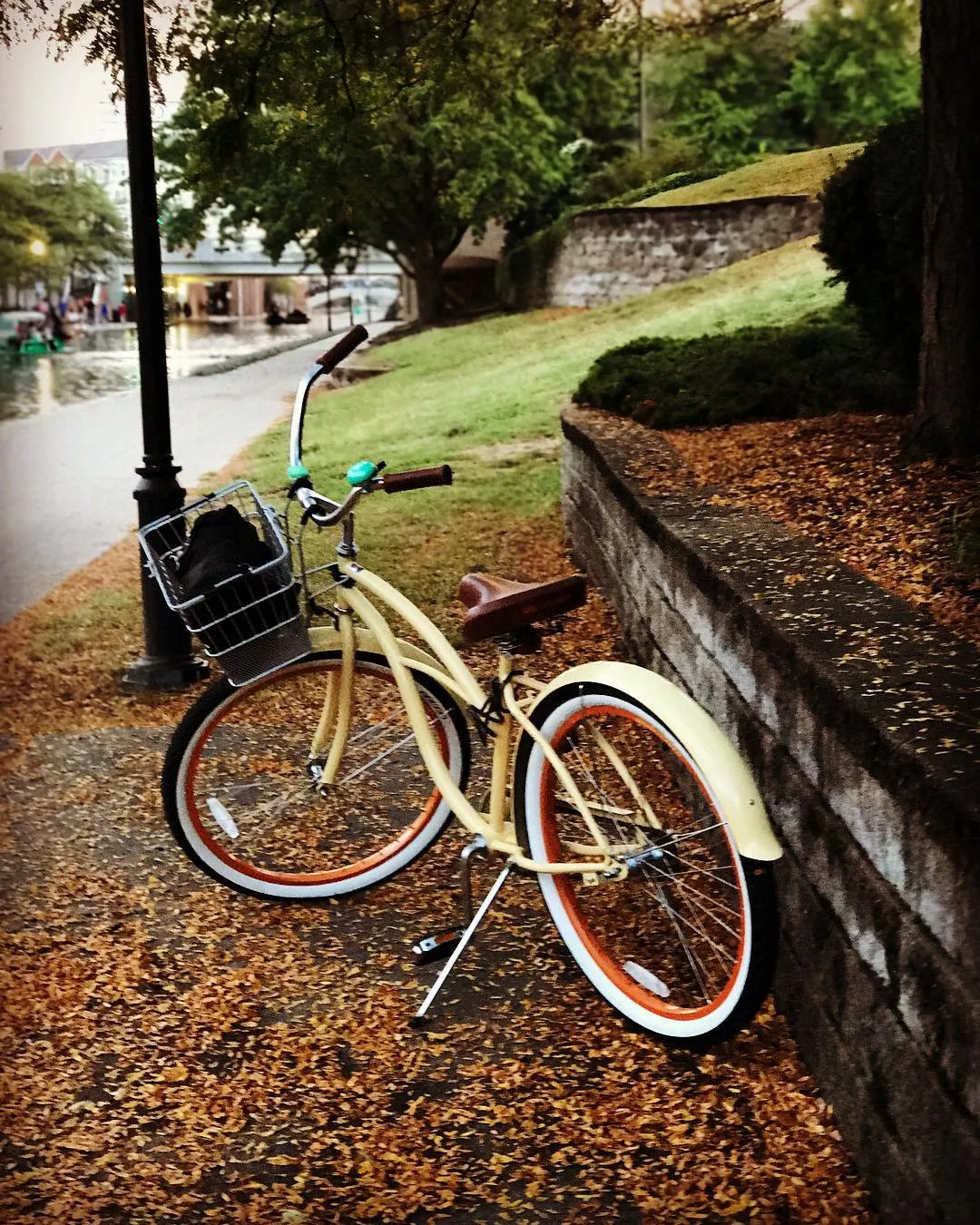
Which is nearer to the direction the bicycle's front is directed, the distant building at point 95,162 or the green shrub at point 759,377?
the distant building

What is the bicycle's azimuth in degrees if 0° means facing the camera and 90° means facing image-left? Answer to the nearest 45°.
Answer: approximately 135°

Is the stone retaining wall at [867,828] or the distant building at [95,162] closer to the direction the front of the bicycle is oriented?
the distant building

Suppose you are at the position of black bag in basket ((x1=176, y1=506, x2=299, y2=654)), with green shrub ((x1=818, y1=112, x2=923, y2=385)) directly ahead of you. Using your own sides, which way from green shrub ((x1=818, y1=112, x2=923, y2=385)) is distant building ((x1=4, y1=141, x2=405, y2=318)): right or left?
left

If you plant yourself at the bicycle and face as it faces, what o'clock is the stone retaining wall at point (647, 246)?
The stone retaining wall is roughly at 2 o'clock from the bicycle.

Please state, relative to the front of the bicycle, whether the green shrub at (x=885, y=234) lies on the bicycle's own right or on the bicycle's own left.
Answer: on the bicycle's own right

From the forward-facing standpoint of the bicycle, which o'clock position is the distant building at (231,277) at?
The distant building is roughly at 1 o'clock from the bicycle.

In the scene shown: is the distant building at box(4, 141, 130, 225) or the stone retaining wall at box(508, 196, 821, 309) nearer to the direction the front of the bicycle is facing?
the distant building

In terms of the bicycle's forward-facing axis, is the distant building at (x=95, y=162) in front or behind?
in front

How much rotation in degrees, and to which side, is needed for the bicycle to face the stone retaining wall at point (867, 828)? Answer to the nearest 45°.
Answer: approximately 180°

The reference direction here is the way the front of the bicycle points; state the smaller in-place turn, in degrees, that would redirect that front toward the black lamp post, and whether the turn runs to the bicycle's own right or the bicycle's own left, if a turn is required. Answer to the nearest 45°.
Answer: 0° — it already faces it

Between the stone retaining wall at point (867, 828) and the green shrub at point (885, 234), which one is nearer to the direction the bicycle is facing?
the green shrub
